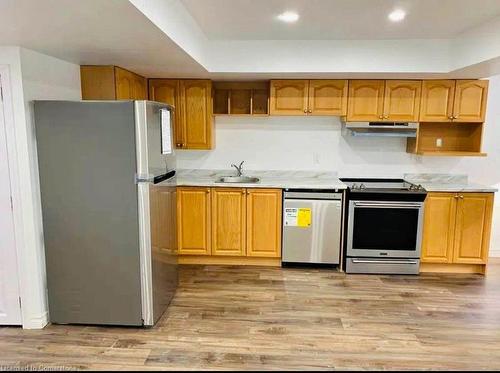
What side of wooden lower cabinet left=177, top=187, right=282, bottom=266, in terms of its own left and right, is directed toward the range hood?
left

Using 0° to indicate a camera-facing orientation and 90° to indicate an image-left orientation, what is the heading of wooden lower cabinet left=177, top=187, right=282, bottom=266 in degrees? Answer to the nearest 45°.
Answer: approximately 0°

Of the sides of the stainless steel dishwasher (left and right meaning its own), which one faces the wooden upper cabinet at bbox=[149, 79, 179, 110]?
right
